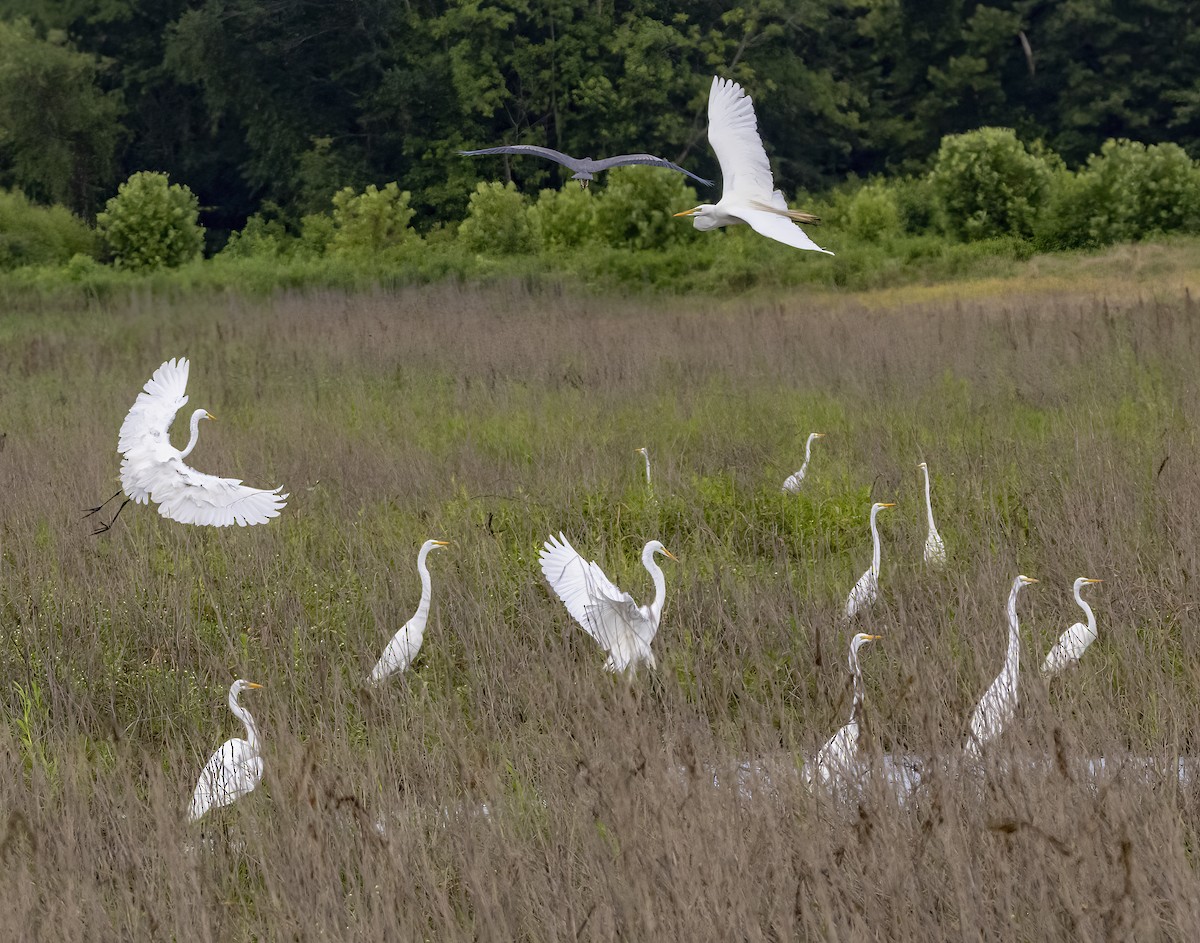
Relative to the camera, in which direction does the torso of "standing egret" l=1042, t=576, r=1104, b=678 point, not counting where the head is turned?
to the viewer's right

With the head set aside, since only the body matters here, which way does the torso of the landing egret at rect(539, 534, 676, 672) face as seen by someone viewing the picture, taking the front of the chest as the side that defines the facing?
to the viewer's right

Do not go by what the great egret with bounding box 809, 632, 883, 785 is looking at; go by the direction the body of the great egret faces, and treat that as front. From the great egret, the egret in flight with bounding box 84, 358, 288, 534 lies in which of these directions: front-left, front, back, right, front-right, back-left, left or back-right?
back-left

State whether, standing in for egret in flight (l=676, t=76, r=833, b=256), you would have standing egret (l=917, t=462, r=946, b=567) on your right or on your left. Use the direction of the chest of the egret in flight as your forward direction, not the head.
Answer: on your left

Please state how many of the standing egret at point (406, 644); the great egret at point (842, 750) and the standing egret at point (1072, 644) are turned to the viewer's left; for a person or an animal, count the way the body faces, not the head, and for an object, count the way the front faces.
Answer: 0

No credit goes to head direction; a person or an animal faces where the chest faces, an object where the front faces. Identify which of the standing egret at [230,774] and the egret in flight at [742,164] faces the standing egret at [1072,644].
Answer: the standing egret at [230,774]

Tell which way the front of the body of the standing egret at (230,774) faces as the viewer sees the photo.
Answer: to the viewer's right

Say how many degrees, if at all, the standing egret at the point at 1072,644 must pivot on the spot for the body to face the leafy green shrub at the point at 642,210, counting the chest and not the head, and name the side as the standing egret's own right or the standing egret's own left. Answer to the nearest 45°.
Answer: approximately 90° to the standing egret's own left

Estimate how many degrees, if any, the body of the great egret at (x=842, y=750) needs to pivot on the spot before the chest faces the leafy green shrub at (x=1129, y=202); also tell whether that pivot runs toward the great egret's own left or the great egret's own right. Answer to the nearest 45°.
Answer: approximately 90° to the great egret's own left

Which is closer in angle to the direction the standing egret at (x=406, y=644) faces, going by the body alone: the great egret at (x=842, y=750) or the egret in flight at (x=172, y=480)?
the great egret

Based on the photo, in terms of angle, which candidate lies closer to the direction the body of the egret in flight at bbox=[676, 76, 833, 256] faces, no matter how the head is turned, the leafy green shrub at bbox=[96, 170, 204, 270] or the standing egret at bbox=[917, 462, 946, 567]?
the leafy green shrub

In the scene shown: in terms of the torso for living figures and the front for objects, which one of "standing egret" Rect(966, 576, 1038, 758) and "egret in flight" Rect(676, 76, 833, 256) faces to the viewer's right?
the standing egret

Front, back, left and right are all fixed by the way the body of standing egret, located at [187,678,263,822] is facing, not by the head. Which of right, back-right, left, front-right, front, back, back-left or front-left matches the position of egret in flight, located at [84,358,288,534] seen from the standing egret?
left

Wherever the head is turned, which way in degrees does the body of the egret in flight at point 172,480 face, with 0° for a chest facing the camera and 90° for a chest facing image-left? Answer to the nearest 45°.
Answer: approximately 225°

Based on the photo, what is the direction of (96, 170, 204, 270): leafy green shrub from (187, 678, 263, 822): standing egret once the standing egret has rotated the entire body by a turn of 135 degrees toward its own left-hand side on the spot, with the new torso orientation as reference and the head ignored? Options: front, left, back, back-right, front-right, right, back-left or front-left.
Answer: front-right
